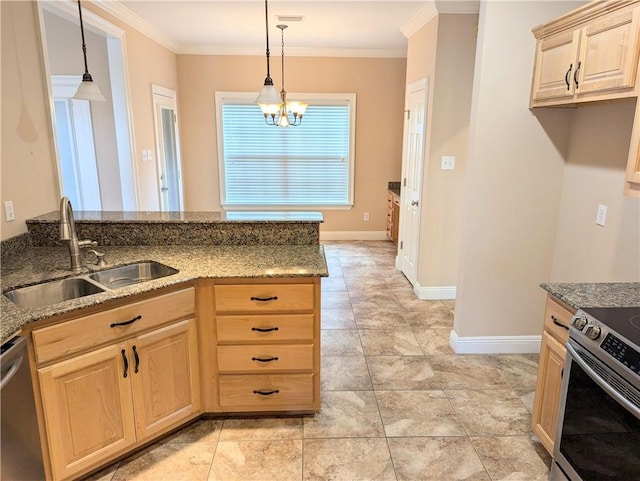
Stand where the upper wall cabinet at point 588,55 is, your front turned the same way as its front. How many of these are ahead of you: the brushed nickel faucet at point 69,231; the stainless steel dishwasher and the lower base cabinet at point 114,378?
3

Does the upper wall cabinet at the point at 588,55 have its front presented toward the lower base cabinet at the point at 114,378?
yes

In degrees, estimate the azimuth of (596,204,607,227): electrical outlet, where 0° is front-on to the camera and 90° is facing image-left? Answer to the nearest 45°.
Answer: approximately 45°

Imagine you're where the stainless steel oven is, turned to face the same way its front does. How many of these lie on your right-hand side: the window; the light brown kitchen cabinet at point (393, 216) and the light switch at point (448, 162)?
3

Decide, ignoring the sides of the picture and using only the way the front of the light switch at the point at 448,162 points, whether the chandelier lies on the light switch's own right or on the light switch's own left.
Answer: on the light switch's own right

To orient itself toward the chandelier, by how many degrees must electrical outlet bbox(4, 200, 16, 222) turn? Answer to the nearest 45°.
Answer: approximately 45° to its left

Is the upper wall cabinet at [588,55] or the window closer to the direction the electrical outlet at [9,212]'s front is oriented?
the upper wall cabinet

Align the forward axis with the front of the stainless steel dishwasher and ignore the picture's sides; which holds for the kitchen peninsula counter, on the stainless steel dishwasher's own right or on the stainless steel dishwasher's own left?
on the stainless steel dishwasher's own left
